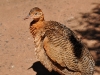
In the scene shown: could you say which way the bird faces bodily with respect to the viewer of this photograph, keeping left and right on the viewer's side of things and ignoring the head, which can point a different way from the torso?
facing to the left of the viewer
